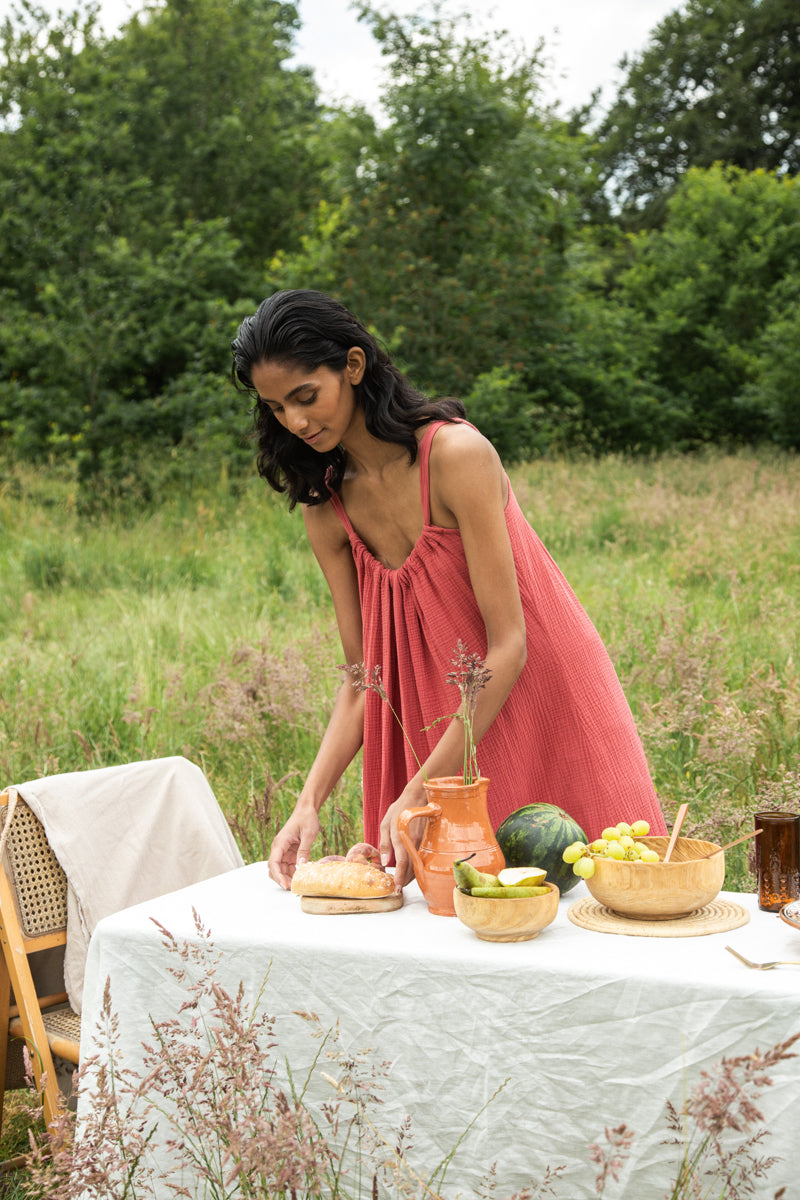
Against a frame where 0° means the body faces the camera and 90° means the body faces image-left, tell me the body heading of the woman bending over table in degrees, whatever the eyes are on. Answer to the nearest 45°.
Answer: approximately 45°

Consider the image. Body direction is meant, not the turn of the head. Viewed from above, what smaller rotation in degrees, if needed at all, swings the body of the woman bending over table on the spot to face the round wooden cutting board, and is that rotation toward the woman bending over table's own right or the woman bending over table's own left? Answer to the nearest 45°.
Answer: approximately 45° to the woman bending over table's own left

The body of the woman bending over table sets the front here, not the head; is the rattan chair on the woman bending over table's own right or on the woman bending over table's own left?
on the woman bending over table's own right

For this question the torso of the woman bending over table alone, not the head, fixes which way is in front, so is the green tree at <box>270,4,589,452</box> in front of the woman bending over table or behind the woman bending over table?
behind

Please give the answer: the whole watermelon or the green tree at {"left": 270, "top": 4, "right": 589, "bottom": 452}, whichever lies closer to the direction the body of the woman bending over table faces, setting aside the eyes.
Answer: the whole watermelon

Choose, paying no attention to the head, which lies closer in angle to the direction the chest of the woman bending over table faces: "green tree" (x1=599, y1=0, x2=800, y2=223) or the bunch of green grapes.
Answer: the bunch of green grapes

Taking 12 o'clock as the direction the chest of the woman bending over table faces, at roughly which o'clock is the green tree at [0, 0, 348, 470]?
The green tree is roughly at 4 o'clock from the woman bending over table.

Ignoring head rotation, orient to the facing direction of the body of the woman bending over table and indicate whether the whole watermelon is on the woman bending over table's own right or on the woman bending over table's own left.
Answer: on the woman bending over table's own left

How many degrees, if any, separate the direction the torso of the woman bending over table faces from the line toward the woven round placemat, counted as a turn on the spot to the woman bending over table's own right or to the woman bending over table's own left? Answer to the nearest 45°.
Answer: approximately 90° to the woman bending over table's own left

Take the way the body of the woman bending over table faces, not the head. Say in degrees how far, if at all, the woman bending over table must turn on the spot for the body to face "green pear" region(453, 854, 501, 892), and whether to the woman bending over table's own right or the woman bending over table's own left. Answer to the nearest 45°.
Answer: approximately 45° to the woman bending over table's own left

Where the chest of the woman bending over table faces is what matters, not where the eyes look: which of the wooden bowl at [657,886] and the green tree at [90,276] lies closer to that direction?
the wooden bowl
